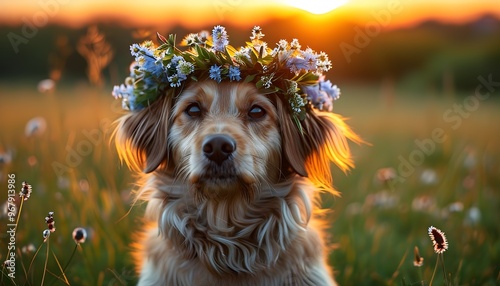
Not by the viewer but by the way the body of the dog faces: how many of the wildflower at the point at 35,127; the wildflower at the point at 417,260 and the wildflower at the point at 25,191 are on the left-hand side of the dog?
1

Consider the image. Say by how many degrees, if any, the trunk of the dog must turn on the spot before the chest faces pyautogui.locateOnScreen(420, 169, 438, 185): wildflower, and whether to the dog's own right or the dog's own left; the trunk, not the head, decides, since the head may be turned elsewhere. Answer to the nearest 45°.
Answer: approximately 135° to the dog's own left

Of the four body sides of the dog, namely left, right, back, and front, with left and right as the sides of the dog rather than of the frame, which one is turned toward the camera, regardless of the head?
front

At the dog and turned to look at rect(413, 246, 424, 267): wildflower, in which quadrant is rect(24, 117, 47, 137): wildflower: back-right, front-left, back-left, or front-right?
back-left

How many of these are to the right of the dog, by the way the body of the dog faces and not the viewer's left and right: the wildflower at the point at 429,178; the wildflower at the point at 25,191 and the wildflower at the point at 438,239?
1

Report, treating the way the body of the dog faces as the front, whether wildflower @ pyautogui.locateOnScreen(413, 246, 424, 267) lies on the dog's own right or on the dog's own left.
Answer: on the dog's own left

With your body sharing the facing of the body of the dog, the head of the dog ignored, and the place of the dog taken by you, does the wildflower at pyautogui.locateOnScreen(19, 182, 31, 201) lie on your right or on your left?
on your right

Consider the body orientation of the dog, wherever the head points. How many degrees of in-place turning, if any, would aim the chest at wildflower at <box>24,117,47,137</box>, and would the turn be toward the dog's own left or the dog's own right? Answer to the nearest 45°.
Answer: approximately 135° to the dog's own right

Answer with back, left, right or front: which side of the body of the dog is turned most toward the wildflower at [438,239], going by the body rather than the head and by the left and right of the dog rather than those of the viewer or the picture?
left
